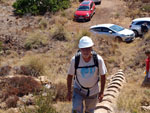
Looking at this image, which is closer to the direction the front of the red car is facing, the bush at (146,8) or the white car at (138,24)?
the white car

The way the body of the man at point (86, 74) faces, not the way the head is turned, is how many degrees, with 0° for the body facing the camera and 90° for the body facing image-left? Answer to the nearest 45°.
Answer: approximately 0°

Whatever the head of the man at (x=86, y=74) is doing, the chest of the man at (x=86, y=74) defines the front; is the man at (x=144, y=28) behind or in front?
behind

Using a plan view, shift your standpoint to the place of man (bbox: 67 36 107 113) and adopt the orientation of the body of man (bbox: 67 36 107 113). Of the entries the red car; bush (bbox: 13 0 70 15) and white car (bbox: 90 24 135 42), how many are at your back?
3

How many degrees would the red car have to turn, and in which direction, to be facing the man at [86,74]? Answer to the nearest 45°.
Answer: approximately 45° to its left

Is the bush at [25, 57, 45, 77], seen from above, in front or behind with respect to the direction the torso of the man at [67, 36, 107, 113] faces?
behind
